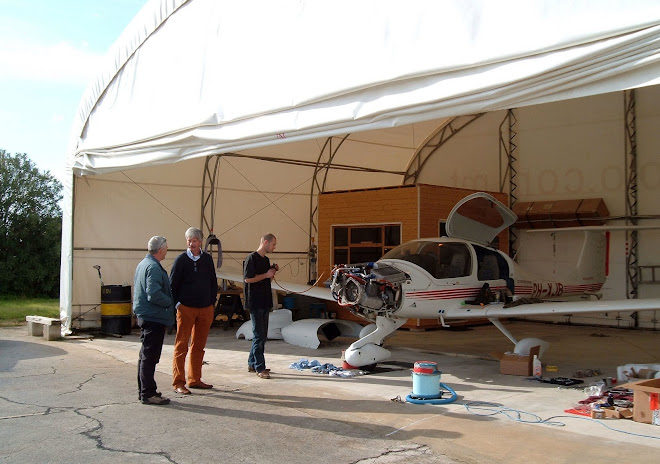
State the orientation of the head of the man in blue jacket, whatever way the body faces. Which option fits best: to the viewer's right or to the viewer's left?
to the viewer's right

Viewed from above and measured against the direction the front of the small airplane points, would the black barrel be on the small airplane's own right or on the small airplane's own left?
on the small airplane's own right

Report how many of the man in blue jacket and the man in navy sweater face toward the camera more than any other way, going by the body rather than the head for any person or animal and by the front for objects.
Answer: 1

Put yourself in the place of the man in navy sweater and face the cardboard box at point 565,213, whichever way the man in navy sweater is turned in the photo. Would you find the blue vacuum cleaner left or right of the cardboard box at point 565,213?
right

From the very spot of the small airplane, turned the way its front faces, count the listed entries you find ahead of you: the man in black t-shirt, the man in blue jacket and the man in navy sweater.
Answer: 3

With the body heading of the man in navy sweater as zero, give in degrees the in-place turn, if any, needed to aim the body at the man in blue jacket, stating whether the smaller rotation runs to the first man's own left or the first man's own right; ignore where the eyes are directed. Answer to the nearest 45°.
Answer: approximately 45° to the first man's own right

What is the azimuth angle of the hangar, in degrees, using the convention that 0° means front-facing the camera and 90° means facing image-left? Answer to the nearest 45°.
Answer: approximately 45°

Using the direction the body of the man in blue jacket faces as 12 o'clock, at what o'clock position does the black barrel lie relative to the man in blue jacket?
The black barrel is roughly at 9 o'clock from the man in blue jacket.

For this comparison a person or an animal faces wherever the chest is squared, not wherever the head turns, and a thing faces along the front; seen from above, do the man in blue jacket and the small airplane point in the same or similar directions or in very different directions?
very different directions

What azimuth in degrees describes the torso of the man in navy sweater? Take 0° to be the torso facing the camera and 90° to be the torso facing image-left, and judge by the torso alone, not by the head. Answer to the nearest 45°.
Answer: approximately 0°

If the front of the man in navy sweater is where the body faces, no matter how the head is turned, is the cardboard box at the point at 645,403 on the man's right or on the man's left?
on the man's left

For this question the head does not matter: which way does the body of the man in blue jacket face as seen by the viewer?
to the viewer's right

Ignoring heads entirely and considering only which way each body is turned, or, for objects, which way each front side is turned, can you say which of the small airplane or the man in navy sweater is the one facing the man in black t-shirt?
the small airplane
